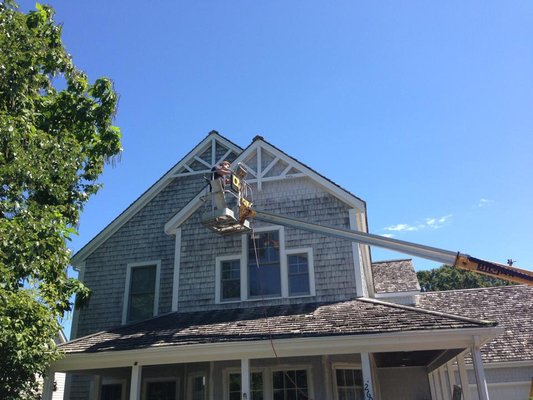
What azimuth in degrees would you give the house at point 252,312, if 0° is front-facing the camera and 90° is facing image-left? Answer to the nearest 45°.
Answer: approximately 0°
